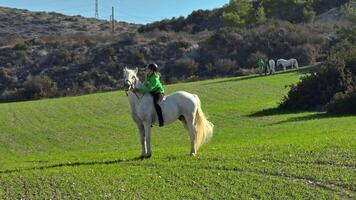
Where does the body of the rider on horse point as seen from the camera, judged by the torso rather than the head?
to the viewer's left

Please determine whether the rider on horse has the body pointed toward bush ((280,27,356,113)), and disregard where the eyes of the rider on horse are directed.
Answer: no

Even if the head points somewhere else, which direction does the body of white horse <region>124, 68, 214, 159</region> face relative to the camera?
to the viewer's left

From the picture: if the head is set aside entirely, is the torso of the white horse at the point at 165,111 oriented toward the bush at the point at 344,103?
no

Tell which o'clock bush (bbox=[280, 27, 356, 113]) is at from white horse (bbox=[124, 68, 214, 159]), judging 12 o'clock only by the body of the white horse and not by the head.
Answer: The bush is roughly at 4 o'clock from the white horse.

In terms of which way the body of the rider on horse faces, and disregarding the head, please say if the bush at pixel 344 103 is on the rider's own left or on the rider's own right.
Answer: on the rider's own right
